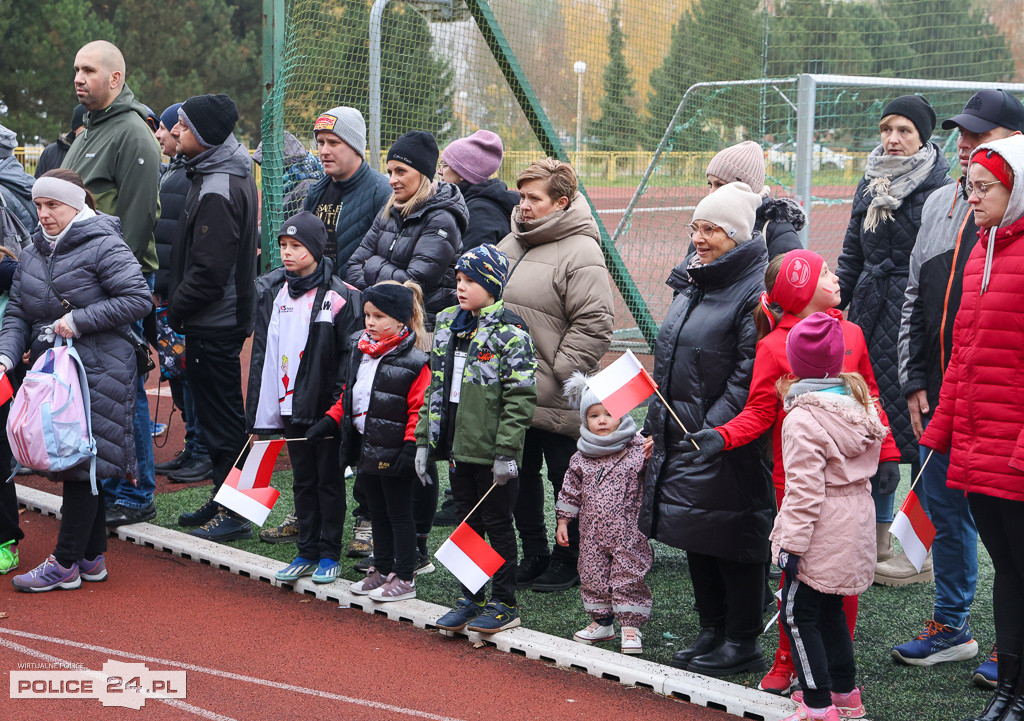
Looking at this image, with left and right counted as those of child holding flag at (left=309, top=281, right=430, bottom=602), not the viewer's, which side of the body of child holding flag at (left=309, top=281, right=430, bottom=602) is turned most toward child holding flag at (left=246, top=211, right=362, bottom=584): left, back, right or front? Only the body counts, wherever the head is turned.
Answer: right

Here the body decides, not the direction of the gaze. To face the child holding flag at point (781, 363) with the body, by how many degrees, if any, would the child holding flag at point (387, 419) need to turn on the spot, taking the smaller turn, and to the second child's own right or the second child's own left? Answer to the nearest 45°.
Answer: approximately 90° to the second child's own left

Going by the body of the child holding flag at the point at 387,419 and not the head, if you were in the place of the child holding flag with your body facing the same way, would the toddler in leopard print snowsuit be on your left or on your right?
on your left

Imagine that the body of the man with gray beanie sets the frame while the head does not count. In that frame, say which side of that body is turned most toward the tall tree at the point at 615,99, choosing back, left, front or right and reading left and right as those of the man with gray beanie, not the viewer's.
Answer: back

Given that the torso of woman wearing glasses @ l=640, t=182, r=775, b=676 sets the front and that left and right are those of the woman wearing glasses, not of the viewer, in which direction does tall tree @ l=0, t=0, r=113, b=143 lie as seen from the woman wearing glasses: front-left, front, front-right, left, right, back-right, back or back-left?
right

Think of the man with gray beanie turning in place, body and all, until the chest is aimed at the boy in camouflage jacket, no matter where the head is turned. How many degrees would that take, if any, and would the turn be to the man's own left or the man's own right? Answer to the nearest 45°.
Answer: approximately 45° to the man's own left

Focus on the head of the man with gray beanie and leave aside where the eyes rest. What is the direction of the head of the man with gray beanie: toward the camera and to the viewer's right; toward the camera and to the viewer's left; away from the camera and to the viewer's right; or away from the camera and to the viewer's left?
toward the camera and to the viewer's left

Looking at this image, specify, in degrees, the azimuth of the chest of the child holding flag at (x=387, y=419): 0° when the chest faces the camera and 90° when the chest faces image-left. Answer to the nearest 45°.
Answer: approximately 45°

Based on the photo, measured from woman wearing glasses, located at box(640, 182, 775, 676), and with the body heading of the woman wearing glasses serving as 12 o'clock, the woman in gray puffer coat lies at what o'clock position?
The woman in gray puffer coat is roughly at 2 o'clock from the woman wearing glasses.
